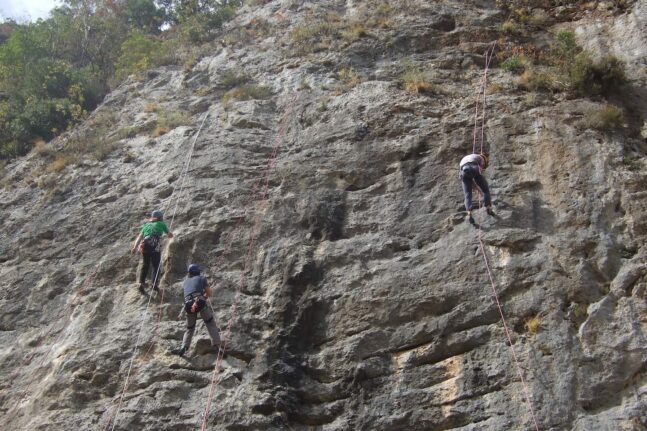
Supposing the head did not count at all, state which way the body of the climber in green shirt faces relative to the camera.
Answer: away from the camera

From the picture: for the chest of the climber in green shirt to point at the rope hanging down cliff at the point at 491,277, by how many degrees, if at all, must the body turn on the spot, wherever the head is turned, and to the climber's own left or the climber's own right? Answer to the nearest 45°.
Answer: approximately 135° to the climber's own right

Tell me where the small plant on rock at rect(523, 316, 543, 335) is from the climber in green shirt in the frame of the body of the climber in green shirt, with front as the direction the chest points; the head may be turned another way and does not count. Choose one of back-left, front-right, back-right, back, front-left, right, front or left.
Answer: back-right

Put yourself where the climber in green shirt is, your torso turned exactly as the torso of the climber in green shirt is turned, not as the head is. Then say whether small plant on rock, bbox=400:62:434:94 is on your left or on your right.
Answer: on your right

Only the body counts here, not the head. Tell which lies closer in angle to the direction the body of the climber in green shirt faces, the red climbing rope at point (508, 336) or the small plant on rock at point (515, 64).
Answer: the small plant on rock

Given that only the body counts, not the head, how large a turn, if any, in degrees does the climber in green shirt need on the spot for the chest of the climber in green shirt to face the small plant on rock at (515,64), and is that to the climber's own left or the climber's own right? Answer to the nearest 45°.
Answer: approximately 90° to the climber's own right

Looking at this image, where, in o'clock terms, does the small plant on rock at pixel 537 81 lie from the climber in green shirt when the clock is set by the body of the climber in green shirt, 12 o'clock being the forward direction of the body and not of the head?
The small plant on rock is roughly at 3 o'clock from the climber in green shirt.
